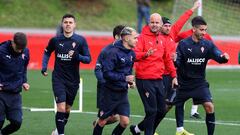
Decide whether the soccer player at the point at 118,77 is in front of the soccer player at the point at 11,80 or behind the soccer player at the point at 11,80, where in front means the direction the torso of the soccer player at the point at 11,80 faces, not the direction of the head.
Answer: in front
